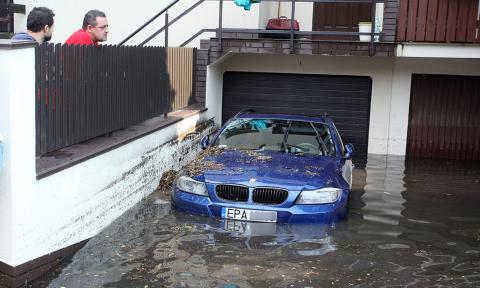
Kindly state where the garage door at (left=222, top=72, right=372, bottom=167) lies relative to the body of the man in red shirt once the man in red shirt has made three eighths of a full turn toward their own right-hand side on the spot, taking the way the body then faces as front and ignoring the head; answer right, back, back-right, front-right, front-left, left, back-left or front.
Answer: back

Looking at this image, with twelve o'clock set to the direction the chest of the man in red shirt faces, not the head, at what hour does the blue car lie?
The blue car is roughly at 1 o'clock from the man in red shirt.

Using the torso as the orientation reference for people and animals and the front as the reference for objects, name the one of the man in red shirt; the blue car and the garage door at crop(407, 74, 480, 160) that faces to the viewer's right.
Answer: the man in red shirt

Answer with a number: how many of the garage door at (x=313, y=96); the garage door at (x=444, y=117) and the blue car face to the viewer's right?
0

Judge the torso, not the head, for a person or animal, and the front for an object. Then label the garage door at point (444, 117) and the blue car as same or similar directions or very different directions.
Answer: same or similar directions

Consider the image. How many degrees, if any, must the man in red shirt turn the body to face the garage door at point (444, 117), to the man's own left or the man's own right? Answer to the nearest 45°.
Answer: approximately 45° to the man's own left

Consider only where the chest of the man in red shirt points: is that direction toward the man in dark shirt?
no

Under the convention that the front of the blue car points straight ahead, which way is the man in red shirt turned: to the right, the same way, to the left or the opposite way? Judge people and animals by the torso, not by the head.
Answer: to the left

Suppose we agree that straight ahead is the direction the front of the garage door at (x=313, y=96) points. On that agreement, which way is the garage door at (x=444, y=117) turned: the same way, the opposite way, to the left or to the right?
the same way

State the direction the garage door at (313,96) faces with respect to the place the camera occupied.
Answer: facing the viewer

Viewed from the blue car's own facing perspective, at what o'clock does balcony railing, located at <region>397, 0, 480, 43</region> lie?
The balcony railing is roughly at 7 o'clock from the blue car.

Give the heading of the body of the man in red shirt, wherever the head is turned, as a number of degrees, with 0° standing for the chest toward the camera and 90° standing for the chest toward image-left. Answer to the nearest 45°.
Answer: approximately 270°

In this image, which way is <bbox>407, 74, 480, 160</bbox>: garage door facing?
toward the camera

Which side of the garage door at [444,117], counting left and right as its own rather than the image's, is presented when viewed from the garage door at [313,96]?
right

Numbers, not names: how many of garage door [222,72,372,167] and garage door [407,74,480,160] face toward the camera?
2

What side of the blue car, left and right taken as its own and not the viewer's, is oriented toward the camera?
front

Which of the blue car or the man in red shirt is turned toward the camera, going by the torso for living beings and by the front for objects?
the blue car

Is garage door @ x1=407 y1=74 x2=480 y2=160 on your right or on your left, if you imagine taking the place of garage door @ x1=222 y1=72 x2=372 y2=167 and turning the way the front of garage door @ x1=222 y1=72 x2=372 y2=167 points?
on your left
